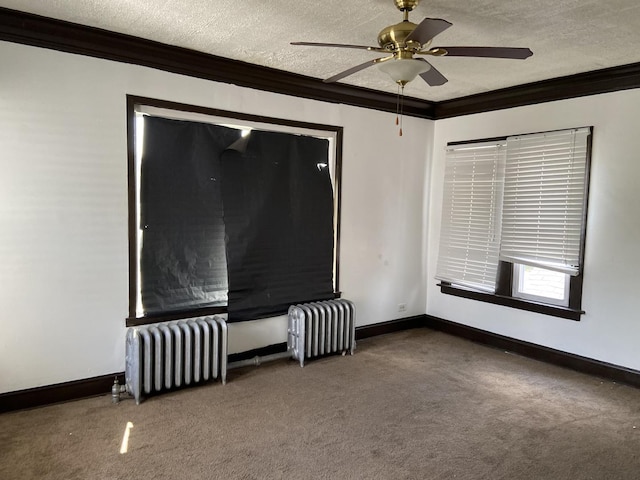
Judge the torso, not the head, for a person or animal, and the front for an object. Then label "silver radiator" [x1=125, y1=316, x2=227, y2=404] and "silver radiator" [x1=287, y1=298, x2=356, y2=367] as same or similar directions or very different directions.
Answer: same or similar directions

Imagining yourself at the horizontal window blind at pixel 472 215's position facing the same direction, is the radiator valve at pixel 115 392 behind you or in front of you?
in front

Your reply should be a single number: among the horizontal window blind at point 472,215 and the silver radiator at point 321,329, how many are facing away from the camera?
0

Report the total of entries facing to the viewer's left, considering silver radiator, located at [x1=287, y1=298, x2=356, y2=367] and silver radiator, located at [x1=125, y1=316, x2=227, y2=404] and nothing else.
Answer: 0

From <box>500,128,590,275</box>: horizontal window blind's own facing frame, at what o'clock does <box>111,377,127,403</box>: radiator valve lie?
The radiator valve is roughly at 12 o'clock from the horizontal window blind.

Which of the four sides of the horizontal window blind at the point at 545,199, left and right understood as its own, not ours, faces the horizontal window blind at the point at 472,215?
right

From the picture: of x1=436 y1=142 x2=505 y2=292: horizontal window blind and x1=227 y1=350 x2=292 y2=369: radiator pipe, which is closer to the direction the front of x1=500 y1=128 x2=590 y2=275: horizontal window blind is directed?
the radiator pipe

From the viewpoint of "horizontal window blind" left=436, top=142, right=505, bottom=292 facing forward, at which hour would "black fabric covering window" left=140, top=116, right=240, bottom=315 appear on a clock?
The black fabric covering window is roughly at 12 o'clock from the horizontal window blind.

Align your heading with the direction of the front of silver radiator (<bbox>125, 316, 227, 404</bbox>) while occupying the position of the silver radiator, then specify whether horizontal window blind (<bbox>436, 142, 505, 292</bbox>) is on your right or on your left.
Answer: on your left

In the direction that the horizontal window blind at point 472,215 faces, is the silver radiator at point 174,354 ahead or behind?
ahead

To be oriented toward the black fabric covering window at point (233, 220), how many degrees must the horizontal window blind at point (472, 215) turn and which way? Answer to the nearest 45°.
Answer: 0° — it already faces it

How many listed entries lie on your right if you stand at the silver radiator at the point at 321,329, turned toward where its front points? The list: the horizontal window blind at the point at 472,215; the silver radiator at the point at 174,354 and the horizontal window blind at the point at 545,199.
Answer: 1

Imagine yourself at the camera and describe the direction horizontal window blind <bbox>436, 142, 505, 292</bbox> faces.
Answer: facing the viewer and to the left of the viewer

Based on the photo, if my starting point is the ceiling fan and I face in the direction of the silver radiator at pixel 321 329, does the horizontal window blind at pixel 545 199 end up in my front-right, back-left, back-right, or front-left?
front-right

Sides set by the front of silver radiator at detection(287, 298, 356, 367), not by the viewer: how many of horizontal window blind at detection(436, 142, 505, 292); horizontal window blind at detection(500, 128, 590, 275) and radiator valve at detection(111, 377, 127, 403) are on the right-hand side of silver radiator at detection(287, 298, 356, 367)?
1

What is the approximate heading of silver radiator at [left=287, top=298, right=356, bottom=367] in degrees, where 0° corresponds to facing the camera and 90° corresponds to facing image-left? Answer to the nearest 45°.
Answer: approximately 315°

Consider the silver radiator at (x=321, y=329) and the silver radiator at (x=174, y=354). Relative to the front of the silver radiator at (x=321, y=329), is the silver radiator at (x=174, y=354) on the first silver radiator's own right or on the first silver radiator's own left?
on the first silver radiator's own right
